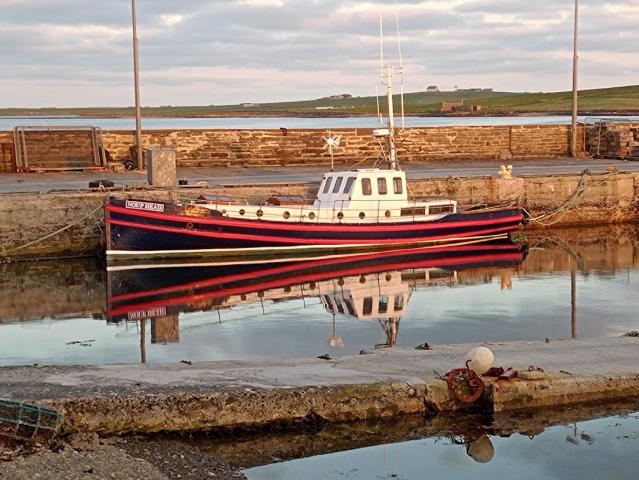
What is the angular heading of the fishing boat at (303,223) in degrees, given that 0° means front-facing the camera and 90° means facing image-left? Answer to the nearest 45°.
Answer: approximately 45°

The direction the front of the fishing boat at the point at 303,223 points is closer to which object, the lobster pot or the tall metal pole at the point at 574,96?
the lobster pot

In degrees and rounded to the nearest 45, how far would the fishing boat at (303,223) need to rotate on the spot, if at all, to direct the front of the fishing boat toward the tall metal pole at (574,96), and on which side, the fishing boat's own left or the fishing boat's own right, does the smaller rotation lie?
approximately 180°

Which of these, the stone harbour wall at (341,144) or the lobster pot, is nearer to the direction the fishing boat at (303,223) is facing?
the lobster pot
